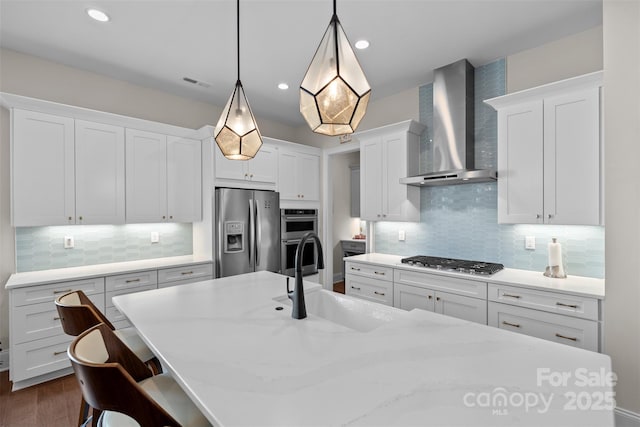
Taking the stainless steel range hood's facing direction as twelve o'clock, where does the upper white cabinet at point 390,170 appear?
The upper white cabinet is roughly at 2 o'clock from the stainless steel range hood.

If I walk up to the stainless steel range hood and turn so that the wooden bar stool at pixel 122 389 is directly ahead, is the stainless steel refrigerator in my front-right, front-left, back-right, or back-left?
front-right

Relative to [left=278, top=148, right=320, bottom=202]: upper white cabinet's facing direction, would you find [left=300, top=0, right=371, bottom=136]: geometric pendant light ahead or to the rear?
ahead

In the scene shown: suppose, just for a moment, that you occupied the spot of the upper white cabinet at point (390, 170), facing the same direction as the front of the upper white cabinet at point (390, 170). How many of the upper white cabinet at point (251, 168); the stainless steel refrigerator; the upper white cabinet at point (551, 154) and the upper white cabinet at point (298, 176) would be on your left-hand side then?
1

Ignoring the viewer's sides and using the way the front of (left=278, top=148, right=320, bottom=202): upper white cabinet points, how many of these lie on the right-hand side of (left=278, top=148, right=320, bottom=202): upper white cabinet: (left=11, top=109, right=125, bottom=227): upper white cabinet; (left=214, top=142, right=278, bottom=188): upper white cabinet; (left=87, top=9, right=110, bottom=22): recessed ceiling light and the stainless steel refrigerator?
4

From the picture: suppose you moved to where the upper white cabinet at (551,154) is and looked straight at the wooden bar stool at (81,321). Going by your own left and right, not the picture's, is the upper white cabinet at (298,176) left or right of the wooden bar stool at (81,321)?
right

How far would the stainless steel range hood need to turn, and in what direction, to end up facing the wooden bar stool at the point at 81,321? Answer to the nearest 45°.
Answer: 0° — it already faces it

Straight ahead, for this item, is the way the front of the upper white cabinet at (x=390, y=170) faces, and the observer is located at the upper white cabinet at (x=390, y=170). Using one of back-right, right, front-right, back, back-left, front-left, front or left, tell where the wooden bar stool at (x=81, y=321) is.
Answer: front

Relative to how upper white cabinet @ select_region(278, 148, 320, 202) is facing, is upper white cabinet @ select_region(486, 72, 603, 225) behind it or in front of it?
in front

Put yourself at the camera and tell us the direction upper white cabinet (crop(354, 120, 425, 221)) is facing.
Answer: facing the viewer and to the left of the viewer

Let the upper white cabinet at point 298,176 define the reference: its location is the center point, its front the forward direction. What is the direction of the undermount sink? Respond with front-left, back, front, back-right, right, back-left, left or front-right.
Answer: front-right

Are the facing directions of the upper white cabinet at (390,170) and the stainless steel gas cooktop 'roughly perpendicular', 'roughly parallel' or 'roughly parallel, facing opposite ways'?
roughly parallel

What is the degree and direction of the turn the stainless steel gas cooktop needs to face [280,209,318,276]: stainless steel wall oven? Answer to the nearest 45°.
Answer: approximately 45° to its right

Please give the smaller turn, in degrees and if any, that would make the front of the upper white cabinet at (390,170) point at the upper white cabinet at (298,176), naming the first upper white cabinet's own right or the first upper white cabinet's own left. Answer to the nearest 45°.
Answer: approximately 90° to the first upper white cabinet's own right

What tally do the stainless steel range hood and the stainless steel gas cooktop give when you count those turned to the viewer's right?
0

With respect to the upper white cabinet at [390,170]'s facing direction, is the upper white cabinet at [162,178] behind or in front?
in front

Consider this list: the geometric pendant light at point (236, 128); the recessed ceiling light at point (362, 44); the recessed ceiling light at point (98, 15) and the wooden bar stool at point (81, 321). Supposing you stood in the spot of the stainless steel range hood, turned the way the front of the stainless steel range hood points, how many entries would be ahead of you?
4
